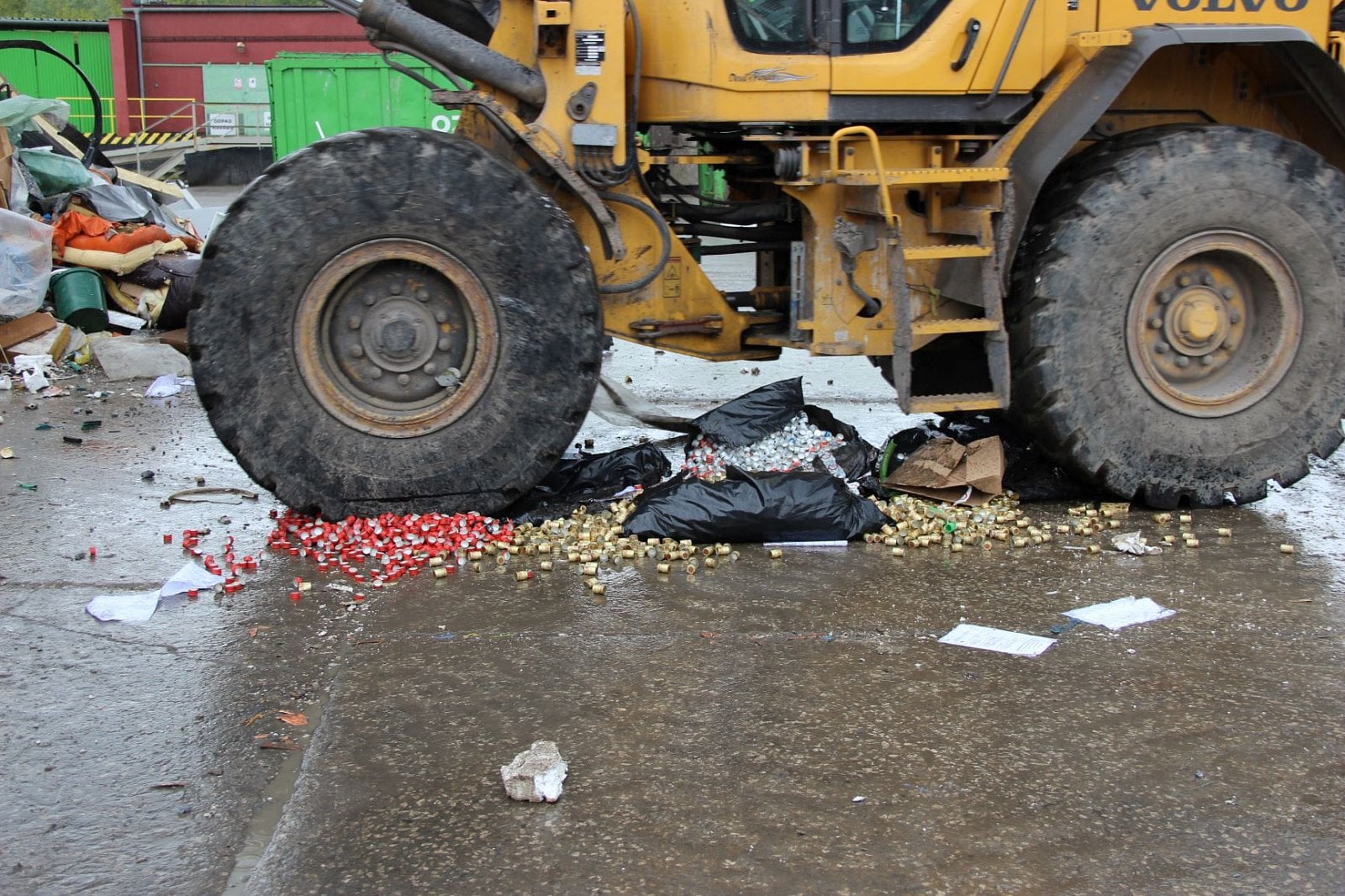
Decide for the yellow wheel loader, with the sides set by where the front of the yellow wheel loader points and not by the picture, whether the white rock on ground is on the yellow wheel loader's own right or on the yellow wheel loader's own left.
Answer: on the yellow wheel loader's own left

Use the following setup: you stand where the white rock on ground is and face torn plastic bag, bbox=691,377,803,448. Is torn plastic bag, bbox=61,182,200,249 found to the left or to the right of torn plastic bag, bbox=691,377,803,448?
left

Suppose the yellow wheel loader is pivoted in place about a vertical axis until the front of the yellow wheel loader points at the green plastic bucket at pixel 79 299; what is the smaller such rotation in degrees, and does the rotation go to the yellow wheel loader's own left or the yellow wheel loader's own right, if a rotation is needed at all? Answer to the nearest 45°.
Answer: approximately 45° to the yellow wheel loader's own right

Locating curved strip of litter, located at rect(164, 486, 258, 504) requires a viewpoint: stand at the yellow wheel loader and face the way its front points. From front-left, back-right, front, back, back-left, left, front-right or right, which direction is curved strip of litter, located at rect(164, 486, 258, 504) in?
front

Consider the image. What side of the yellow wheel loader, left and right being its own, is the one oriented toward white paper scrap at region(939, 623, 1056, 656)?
left

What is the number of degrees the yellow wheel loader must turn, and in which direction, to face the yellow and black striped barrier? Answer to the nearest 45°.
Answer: approximately 45° to its right

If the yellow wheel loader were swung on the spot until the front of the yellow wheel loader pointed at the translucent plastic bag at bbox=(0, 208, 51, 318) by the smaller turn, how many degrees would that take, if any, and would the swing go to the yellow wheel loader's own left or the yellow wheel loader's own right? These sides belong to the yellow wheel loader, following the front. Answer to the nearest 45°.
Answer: approximately 45° to the yellow wheel loader's own right

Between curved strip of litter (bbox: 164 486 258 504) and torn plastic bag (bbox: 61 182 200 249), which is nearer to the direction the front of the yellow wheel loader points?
the curved strip of litter

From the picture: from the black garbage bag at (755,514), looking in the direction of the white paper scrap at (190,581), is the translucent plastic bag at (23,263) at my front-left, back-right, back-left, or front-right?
front-right

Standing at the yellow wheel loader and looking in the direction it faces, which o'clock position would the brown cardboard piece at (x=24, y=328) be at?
The brown cardboard piece is roughly at 1 o'clock from the yellow wheel loader.

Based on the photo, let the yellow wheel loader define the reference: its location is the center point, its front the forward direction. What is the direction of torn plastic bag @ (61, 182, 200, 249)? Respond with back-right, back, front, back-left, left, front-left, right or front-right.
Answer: front-right

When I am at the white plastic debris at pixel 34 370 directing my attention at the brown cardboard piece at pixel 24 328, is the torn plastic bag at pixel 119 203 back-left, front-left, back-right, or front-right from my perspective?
front-right

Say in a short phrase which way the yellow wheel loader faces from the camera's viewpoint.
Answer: facing to the left of the viewer
